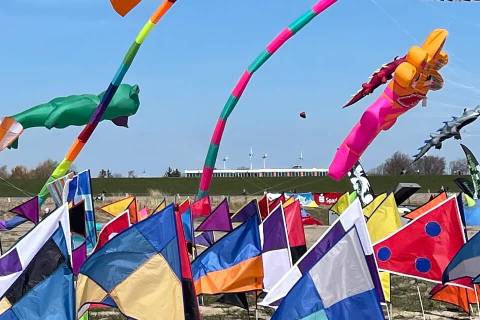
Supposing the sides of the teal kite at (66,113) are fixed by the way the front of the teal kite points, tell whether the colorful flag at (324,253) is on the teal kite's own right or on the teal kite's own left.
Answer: on the teal kite's own right

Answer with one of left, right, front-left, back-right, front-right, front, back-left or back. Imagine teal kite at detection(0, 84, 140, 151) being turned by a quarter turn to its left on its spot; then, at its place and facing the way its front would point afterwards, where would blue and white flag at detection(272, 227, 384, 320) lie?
back

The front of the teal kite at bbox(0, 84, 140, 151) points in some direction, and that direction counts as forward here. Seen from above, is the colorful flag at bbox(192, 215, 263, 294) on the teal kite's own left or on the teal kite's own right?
on the teal kite's own right

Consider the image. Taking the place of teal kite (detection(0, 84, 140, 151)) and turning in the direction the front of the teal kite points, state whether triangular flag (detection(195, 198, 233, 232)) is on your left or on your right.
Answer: on your right

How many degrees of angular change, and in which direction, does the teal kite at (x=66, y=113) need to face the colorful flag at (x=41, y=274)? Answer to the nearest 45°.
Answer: approximately 90° to its right

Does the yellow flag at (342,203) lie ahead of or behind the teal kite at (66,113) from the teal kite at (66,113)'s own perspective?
ahead

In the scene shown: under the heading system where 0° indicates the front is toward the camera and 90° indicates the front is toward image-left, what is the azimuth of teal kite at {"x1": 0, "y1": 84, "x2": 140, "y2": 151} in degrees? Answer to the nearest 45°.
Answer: approximately 270°

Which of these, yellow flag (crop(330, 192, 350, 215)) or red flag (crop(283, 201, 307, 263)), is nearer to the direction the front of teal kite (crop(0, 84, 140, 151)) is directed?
the yellow flag

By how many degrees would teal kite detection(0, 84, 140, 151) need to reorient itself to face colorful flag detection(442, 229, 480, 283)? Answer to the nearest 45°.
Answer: approximately 90° to its right

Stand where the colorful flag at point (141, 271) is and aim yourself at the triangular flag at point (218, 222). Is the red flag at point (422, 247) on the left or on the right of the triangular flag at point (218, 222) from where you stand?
right

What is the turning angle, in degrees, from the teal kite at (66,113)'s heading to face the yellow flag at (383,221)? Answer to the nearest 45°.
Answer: approximately 45° to its right

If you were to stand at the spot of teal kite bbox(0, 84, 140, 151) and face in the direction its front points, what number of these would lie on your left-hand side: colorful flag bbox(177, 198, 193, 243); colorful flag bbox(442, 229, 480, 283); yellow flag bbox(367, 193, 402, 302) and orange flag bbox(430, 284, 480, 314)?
0

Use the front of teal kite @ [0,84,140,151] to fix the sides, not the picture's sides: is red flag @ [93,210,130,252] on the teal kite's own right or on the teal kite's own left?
on the teal kite's own right

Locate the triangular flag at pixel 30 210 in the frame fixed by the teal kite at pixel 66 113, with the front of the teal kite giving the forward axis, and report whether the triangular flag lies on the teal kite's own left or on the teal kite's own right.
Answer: on the teal kite's own right
